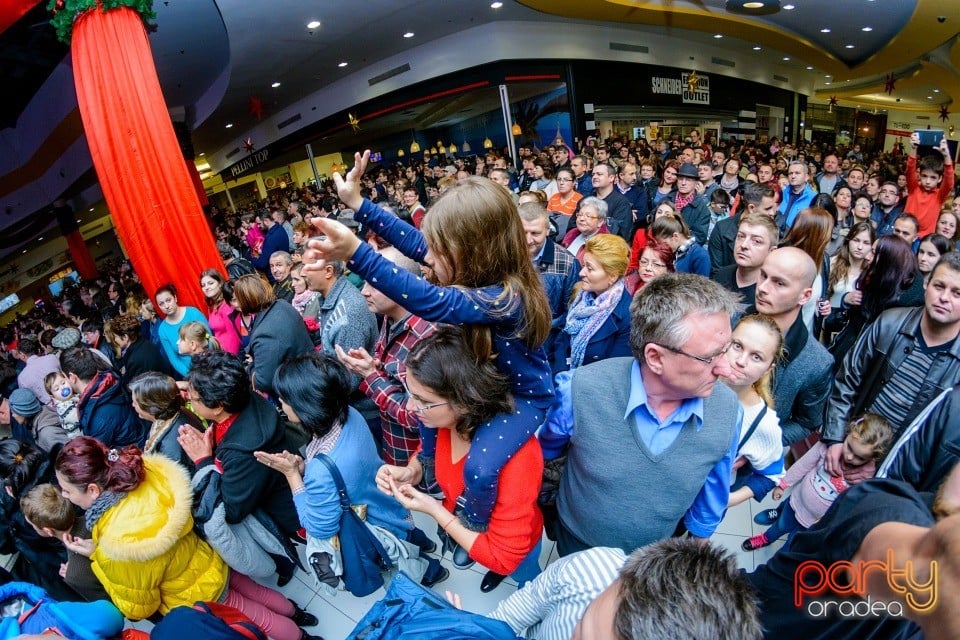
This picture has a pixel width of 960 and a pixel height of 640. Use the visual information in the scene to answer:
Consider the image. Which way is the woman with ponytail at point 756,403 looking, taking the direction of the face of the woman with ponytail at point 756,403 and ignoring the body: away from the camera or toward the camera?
toward the camera

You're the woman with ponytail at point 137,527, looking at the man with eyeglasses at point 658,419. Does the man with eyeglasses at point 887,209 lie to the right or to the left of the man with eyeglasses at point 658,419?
left

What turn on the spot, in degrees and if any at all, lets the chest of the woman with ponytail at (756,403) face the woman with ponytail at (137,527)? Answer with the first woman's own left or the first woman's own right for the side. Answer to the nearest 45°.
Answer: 0° — they already face them

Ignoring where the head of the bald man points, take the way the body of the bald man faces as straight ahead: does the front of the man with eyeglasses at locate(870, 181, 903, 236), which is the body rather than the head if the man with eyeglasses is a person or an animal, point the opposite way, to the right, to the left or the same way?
the same way

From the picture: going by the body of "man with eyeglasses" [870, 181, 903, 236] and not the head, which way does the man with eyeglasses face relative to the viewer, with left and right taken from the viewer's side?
facing the viewer and to the left of the viewer

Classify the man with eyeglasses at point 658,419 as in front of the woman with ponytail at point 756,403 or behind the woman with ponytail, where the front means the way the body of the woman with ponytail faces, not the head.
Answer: in front

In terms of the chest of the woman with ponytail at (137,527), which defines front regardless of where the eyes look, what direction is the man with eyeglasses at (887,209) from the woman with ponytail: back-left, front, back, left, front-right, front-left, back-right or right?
back

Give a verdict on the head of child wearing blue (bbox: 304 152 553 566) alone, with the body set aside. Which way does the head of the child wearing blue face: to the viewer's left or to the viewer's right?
to the viewer's left

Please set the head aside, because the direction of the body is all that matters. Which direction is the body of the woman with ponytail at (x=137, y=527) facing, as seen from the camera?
to the viewer's left
